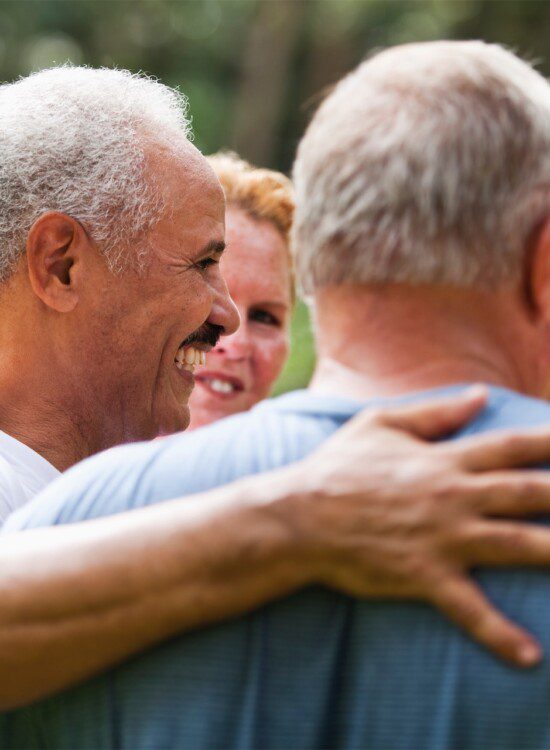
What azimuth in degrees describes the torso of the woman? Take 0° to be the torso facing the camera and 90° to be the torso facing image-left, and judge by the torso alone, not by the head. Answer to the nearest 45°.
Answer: approximately 0°
